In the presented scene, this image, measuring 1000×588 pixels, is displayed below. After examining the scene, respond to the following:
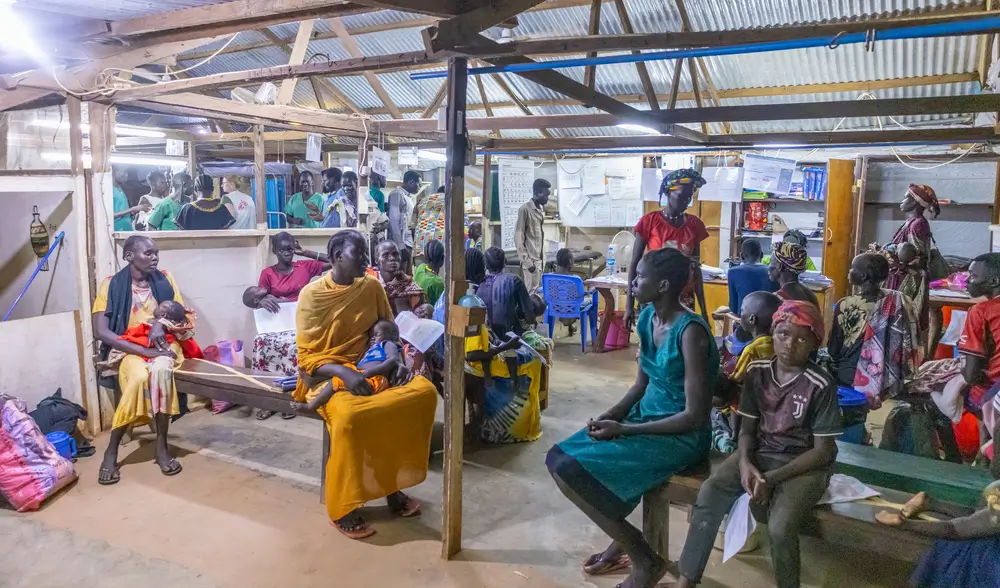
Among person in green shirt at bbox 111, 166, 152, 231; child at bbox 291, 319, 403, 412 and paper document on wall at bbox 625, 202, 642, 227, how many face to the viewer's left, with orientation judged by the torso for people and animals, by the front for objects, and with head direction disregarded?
1

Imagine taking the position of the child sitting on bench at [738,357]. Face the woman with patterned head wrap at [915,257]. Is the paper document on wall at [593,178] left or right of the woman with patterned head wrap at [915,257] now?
left

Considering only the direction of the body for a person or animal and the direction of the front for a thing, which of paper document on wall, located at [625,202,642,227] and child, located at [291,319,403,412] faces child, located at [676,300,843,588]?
the paper document on wall

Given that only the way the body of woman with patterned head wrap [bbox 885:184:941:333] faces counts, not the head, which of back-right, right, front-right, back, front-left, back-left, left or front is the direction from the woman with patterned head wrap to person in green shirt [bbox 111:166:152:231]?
front

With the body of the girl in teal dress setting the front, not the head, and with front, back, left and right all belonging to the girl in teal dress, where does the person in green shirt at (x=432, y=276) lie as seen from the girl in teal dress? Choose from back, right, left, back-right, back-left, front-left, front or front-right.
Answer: right

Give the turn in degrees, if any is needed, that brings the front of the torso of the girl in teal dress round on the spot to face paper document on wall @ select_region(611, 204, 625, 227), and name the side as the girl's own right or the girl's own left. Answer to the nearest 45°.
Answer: approximately 135° to the girl's own right

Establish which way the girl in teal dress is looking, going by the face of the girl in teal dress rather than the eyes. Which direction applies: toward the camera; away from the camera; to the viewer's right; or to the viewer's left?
to the viewer's left

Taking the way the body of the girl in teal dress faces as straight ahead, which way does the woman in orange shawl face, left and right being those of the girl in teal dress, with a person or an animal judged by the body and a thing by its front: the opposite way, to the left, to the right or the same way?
to the left

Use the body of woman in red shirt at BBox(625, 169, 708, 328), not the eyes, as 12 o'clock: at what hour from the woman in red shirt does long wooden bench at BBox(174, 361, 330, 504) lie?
The long wooden bench is roughly at 2 o'clock from the woman in red shirt.

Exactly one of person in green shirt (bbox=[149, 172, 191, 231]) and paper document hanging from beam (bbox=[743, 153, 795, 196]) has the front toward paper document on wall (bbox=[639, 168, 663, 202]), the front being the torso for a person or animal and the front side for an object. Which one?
the person in green shirt

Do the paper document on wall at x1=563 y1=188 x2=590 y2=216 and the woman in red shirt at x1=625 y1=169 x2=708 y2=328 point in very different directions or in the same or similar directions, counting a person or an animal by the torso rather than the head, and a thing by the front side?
same or similar directions

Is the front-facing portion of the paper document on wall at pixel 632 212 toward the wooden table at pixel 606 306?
yes

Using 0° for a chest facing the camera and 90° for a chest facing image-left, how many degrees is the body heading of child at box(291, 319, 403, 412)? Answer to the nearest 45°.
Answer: approximately 90°

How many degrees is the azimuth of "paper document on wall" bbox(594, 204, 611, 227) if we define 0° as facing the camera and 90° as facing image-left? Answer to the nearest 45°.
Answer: approximately 0°

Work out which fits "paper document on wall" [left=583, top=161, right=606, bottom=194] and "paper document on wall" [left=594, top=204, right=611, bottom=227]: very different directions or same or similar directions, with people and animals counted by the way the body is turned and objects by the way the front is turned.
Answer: same or similar directions

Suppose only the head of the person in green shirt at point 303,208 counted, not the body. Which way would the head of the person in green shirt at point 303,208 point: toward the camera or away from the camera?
toward the camera
